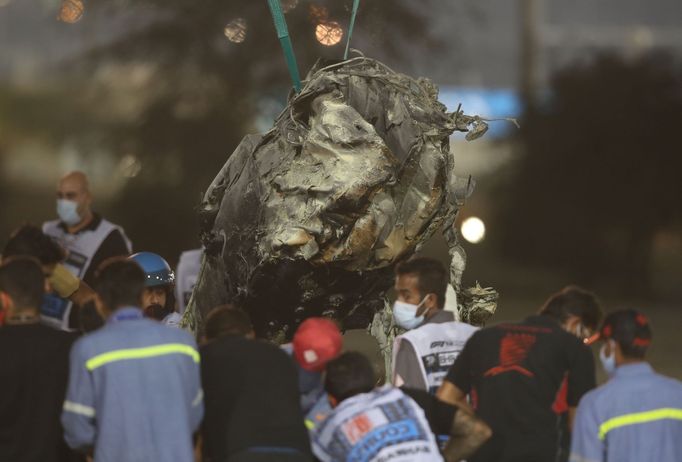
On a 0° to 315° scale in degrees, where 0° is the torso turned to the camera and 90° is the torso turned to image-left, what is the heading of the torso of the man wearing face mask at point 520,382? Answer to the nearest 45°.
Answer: approximately 225°

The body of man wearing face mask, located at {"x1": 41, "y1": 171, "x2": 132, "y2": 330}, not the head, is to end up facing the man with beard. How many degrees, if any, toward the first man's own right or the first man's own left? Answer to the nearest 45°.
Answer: approximately 45° to the first man's own left

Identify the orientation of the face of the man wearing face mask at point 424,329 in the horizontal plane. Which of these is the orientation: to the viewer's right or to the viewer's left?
to the viewer's left

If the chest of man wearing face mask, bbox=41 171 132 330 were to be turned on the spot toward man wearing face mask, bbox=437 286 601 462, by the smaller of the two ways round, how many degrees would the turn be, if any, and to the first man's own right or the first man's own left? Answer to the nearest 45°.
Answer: approximately 90° to the first man's own left

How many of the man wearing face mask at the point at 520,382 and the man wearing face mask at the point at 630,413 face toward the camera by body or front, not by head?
0

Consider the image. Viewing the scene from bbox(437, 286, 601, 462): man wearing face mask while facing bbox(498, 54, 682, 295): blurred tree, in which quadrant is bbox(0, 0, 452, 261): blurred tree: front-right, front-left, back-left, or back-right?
front-left

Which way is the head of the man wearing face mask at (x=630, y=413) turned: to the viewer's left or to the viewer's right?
to the viewer's left

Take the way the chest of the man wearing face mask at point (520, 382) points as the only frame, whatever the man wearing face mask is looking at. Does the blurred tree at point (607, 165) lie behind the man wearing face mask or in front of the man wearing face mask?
in front

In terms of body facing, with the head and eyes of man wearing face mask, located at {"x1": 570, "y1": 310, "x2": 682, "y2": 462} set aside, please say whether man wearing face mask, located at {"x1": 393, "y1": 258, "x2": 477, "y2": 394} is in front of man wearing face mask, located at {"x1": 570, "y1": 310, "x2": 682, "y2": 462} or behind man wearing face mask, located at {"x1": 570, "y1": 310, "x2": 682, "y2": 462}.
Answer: in front

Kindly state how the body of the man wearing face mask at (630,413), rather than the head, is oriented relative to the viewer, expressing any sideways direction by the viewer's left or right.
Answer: facing away from the viewer and to the left of the viewer
